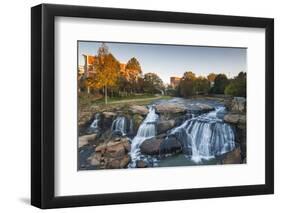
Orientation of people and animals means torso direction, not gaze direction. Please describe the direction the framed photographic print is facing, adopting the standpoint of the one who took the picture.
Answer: facing the viewer and to the right of the viewer
